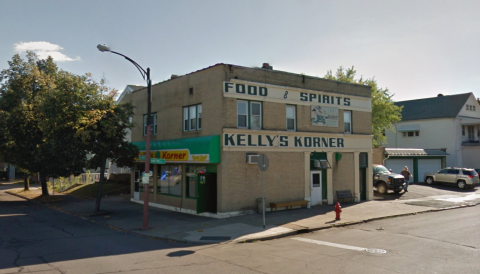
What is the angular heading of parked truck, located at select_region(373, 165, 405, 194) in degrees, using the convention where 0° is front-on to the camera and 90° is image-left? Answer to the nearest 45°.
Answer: approximately 315°

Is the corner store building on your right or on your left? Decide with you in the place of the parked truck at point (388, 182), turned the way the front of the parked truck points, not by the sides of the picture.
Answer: on your right

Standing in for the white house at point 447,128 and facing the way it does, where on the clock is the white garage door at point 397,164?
The white garage door is roughly at 2 o'clock from the white house.

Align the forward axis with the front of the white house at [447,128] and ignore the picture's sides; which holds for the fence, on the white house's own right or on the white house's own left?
on the white house's own right

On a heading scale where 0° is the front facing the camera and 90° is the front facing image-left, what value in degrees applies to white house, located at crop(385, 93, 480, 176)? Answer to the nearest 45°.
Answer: approximately 315°

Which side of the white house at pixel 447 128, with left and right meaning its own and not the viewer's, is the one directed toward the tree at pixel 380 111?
right

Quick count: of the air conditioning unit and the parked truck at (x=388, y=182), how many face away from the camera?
0

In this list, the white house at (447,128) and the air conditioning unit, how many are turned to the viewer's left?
0

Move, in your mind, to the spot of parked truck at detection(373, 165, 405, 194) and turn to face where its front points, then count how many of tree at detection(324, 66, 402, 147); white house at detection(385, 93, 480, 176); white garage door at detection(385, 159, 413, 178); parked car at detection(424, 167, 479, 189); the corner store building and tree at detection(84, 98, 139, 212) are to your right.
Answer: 2

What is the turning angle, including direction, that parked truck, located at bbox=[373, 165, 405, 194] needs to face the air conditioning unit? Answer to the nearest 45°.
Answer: approximately 90° to its right

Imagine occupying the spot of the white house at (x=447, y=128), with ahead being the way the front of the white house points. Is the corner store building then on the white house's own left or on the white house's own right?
on the white house's own right

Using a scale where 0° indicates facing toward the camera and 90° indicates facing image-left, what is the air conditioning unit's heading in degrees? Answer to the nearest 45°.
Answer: approximately 315°

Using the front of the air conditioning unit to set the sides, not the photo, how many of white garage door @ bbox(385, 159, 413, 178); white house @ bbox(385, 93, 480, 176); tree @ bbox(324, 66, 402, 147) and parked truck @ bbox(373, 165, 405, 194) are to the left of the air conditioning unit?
4

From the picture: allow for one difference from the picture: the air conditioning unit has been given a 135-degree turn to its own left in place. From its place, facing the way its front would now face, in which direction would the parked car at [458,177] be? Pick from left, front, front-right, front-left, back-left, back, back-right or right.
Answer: front-right

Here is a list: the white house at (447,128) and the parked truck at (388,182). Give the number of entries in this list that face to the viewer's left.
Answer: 0

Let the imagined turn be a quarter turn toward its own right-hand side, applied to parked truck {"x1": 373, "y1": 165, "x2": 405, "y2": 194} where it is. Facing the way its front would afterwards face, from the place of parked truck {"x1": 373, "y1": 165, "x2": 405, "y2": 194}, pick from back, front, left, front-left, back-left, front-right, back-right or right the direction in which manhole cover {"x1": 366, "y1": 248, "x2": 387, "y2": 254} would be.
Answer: front-left
